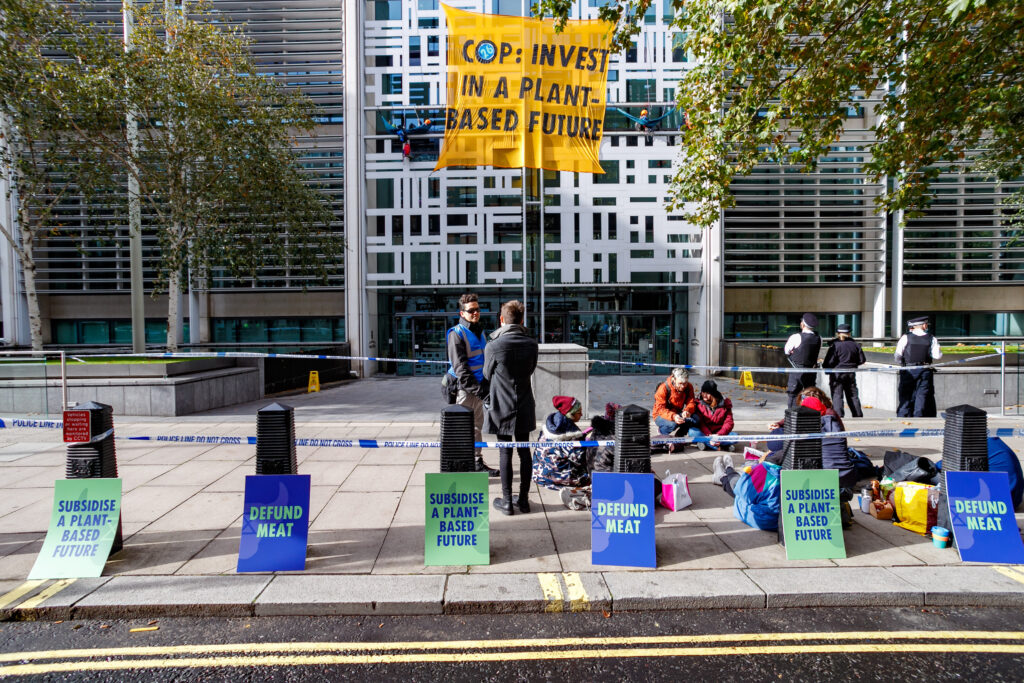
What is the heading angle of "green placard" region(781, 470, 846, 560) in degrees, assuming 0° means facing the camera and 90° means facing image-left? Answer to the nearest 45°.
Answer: approximately 0°

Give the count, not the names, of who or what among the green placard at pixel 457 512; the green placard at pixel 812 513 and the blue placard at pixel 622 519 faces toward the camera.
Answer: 3

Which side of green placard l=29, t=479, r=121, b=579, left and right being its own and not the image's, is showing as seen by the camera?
front

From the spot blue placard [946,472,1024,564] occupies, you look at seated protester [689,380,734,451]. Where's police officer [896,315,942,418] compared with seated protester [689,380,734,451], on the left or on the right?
right

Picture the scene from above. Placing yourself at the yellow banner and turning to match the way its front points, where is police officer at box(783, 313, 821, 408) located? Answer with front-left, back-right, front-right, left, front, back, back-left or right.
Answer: left

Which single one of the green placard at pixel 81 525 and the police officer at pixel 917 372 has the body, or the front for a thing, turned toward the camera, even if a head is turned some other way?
the green placard

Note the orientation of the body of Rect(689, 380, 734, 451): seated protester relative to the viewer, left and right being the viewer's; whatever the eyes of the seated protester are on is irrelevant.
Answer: facing the viewer and to the left of the viewer

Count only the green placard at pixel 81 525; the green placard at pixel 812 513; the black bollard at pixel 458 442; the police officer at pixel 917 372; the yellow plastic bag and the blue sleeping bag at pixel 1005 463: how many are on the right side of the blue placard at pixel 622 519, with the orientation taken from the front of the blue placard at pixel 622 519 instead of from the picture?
2

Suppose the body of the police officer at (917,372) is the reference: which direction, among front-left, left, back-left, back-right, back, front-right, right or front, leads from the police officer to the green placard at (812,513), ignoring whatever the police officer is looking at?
back

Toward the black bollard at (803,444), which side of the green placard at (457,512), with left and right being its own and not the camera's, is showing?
left

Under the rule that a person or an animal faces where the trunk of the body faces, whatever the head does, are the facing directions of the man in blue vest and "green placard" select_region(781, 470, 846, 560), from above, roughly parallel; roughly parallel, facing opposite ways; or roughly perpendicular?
roughly perpendicular

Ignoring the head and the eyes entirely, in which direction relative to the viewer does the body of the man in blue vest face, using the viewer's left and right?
facing the viewer and to the right of the viewer

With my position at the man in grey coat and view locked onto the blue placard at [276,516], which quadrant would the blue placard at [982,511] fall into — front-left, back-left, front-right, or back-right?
back-left

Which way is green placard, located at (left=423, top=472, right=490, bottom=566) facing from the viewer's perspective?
toward the camera

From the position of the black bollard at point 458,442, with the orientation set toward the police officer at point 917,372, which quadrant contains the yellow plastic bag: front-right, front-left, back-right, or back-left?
front-right

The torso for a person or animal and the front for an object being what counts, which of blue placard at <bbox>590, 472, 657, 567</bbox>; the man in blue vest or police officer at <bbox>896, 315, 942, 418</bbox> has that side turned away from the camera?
the police officer
